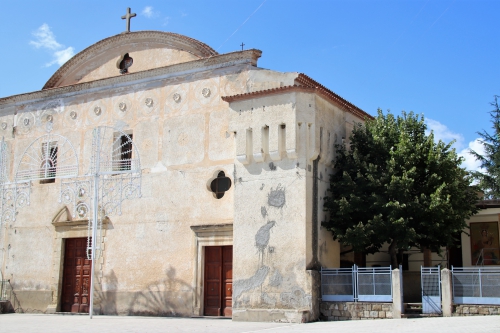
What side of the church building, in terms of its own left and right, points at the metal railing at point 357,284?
left

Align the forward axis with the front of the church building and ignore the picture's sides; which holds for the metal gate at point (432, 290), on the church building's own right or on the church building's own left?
on the church building's own left

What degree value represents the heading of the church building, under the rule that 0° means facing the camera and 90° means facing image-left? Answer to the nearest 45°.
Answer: approximately 45°

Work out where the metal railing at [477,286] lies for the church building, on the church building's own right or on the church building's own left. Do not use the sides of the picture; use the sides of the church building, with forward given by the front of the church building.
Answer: on the church building's own left

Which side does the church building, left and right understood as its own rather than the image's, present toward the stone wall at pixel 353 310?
left
